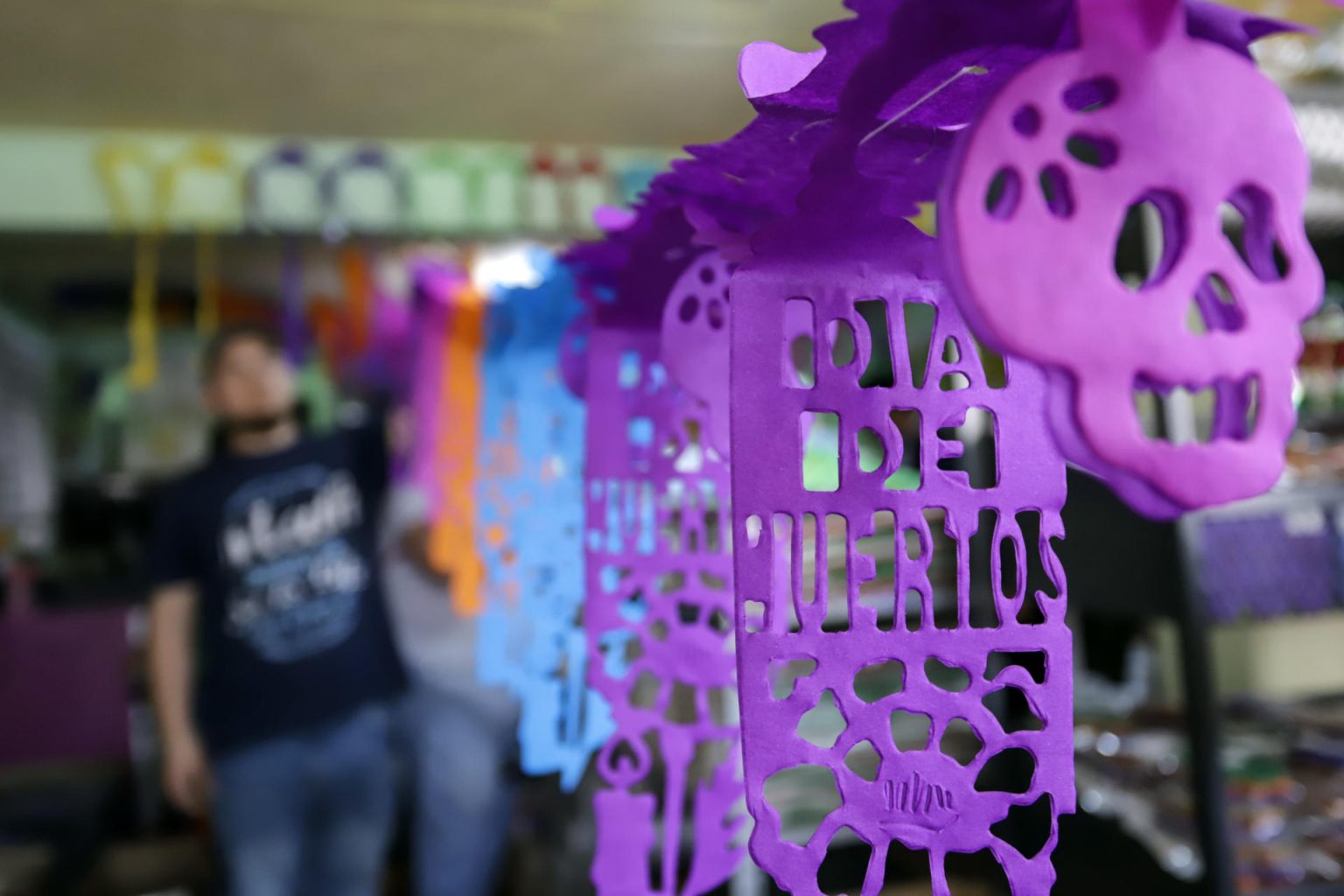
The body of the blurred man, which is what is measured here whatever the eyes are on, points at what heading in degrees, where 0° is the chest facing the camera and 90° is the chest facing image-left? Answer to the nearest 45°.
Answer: approximately 0°

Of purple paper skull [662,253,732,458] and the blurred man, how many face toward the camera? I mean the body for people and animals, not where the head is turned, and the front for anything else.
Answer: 2

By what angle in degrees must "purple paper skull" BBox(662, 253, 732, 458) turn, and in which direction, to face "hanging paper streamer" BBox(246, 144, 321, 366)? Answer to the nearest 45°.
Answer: approximately 135° to its right

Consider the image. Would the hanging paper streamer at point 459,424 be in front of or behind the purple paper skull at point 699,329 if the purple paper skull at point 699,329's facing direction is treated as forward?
behind

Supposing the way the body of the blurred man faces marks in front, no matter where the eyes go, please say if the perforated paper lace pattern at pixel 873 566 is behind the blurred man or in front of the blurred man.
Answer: in front

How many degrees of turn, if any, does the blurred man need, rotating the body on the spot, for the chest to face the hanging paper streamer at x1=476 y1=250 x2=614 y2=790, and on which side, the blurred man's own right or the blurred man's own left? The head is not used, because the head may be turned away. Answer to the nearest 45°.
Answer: approximately 45° to the blurred man's own left

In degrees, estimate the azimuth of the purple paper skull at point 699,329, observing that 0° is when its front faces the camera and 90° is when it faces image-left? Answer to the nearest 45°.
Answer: approximately 0°

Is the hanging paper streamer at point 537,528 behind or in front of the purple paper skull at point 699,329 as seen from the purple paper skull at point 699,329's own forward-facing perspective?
behind
